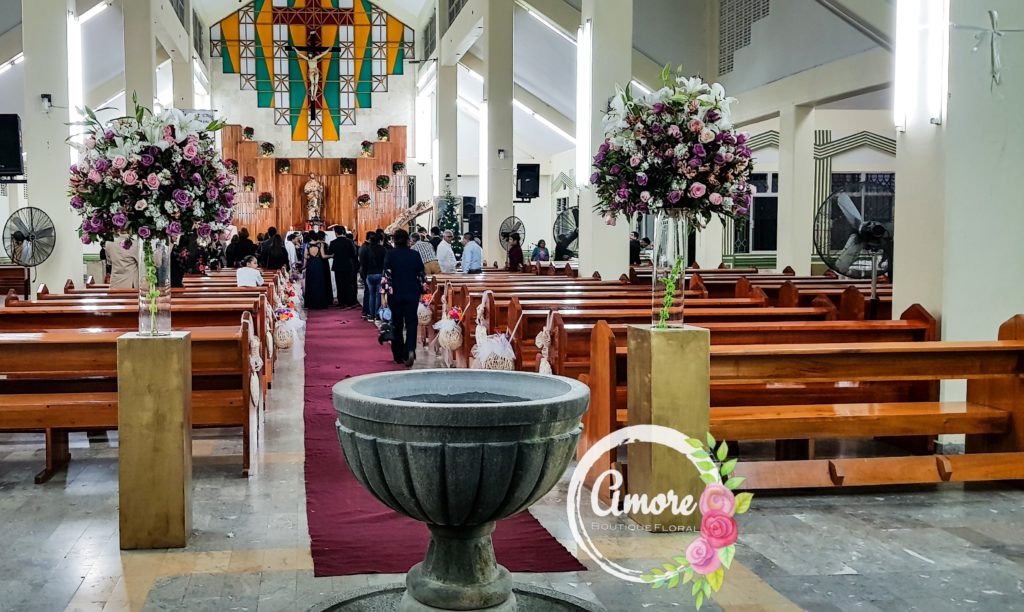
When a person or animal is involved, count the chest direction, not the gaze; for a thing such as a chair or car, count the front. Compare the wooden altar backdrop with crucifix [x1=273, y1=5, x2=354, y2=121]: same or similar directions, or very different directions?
same or similar directions

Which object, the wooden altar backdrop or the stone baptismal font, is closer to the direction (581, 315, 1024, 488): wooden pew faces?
the wooden altar backdrop

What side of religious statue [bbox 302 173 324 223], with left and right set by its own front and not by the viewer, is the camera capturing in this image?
front

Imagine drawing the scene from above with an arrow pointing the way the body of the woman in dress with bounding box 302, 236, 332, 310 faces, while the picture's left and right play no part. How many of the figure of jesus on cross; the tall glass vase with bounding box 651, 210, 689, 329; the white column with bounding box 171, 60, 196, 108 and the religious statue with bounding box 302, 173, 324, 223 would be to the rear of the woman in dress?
1

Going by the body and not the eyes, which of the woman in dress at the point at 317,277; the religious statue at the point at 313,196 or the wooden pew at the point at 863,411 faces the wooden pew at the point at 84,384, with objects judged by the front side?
the religious statue

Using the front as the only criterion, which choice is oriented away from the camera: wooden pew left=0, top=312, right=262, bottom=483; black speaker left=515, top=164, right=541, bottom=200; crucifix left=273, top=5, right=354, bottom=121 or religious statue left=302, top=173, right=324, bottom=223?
the wooden pew

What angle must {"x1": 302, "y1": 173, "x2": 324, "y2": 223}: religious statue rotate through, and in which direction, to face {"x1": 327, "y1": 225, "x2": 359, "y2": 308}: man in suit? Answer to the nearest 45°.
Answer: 0° — it already faces them

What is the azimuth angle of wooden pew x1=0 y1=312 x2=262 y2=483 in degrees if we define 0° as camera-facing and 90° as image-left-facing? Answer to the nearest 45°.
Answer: approximately 180°

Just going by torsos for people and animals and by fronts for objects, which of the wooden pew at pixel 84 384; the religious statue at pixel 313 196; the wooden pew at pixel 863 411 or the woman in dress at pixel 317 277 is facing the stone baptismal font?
the religious statue

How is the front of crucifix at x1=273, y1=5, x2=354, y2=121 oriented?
toward the camera

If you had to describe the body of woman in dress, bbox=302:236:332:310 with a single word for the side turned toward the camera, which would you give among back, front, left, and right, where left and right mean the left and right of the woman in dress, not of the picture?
back

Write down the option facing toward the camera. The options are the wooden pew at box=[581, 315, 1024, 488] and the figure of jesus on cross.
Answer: the figure of jesus on cross

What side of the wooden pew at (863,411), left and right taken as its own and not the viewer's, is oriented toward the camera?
back

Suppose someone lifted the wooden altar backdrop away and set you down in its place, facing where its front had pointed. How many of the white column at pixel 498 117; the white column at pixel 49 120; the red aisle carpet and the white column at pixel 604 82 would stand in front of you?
4

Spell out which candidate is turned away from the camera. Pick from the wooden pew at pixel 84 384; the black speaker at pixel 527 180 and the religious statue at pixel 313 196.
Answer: the wooden pew

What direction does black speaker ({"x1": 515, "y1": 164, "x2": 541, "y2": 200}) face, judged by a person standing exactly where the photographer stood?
facing the viewer

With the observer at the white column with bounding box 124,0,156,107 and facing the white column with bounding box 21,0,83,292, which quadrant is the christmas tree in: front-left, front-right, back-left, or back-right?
back-left

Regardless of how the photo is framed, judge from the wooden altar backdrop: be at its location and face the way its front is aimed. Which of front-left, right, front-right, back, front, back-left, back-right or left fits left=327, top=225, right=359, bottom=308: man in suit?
front

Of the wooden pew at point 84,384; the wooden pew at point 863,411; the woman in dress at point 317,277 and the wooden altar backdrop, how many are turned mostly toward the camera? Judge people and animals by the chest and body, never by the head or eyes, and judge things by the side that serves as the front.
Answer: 1

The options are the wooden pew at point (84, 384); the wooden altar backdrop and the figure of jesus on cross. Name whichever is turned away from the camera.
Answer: the wooden pew
